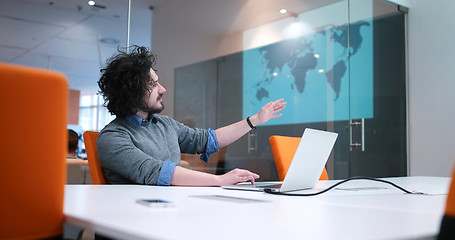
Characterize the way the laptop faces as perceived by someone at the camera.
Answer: facing away from the viewer and to the left of the viewer

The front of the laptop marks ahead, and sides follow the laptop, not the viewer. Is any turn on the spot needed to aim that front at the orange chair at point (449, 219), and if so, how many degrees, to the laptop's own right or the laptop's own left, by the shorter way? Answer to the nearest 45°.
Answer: approximately 135° to the laptop's own left

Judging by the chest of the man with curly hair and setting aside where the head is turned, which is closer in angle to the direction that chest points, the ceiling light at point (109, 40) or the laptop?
the laptop

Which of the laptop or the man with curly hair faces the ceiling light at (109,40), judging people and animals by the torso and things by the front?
the laptop

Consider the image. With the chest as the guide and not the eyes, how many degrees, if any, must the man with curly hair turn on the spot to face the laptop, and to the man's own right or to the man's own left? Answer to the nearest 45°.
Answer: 0° — they already face it

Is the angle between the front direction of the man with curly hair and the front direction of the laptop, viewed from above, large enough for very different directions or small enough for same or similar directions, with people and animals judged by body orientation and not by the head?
very different directions

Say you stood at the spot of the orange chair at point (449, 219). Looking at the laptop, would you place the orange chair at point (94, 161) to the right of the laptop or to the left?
left

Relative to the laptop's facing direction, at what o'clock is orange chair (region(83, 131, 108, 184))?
The orange chair is roughly at 11 o'clock from the laptop.

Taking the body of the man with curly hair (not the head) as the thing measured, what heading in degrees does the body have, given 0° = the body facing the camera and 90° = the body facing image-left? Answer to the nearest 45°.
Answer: approximately 315°

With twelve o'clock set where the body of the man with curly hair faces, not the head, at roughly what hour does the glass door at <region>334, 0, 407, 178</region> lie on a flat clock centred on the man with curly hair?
The glass door is roughly at 9 o'clock from the man with curly hair.
